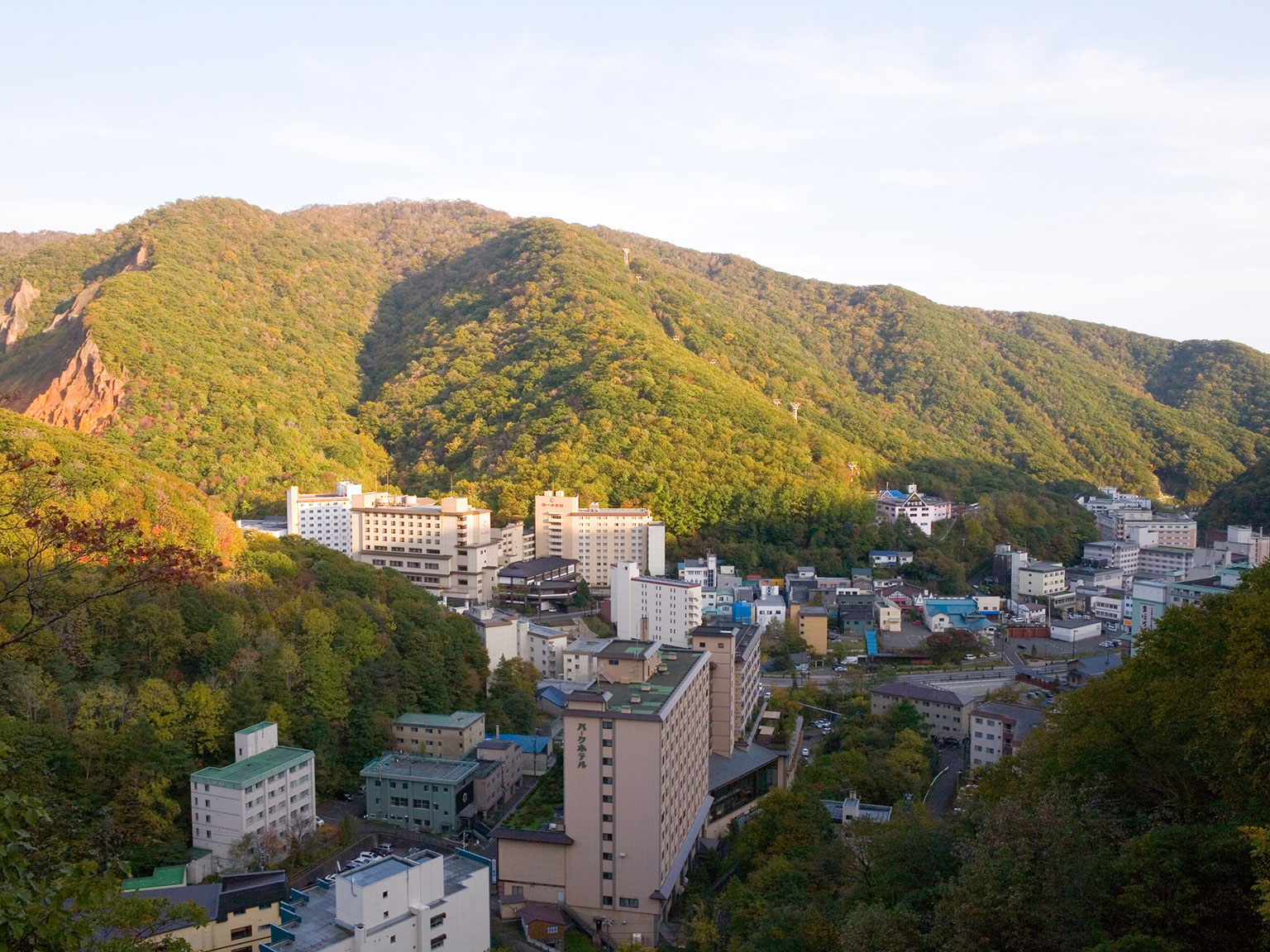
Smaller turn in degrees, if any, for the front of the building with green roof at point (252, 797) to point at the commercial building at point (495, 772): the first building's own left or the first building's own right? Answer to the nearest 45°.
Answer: approximately 90° to the first building's own left

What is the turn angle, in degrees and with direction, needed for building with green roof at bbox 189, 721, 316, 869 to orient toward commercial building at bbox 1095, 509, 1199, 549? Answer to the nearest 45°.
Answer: approximately 90° to its left

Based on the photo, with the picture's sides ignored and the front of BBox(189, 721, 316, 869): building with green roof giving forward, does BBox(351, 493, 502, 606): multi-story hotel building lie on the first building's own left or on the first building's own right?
on the first building's own left

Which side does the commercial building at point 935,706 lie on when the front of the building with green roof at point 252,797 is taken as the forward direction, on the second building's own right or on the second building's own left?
on the second building's own left

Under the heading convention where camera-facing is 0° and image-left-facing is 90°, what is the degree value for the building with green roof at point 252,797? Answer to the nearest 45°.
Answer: approximately 315°

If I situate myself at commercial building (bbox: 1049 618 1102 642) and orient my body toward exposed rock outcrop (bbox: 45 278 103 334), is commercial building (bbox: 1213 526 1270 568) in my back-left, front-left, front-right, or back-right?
back-right

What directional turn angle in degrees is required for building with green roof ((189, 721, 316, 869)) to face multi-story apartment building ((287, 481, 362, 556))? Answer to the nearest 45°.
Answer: approximately 135° to its left

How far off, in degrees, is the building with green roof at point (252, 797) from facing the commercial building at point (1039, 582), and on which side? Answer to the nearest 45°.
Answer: approximately 90° to its left

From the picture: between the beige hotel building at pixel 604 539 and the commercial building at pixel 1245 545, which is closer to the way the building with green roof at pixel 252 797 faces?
the commercial building

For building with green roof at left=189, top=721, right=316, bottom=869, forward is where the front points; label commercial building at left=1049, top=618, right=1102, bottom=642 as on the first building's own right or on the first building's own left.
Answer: on the first building's own left
